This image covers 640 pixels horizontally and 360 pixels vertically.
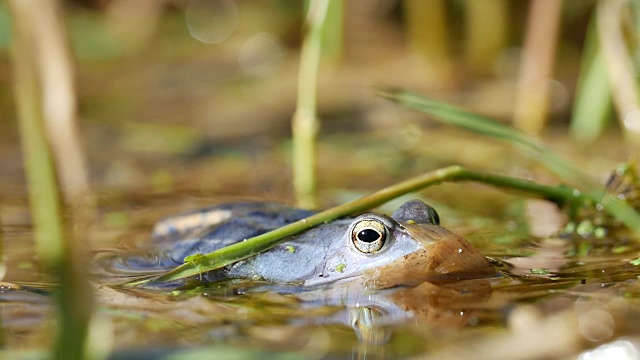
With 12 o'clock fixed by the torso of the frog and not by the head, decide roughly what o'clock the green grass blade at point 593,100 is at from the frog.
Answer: The green grass blade is roughly at 9 o'clock from the frog.
